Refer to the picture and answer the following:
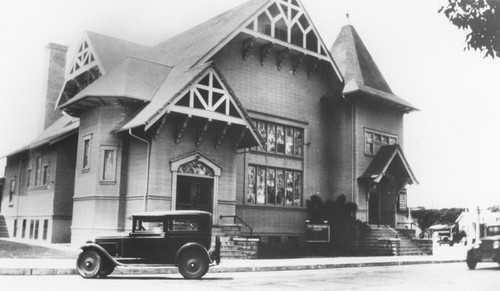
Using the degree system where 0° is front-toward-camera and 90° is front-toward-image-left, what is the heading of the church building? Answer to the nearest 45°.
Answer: approximately 315°

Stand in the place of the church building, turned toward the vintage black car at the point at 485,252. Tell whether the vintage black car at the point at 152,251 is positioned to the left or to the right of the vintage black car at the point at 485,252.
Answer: right

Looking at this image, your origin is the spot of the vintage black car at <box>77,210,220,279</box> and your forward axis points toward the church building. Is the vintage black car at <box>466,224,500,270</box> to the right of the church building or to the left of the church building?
right

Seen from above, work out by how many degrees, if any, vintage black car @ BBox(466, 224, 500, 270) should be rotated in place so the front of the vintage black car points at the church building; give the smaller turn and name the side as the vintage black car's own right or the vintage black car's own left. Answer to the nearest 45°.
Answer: approximately 45° to the vintage black car's own right

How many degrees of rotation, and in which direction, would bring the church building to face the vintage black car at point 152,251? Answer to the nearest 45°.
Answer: approximately 45° to its right

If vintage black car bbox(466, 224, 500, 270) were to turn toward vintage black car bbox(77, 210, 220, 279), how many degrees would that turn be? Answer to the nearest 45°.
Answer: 0° — it already faces it
